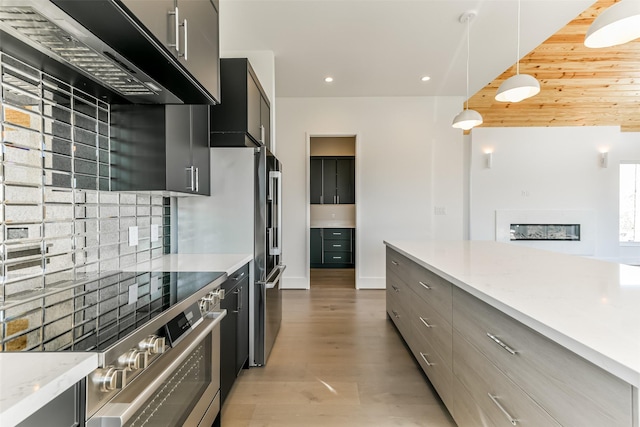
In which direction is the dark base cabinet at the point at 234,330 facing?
to the viewer's right

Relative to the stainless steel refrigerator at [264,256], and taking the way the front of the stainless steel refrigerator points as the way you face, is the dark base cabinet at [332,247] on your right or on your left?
on your left

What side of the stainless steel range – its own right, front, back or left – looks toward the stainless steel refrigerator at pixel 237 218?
left

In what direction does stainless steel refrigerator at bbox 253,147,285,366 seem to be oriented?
to the viewer's right

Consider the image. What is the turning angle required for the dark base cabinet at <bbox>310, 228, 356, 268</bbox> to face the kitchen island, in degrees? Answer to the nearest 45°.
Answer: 0° — it already faces it

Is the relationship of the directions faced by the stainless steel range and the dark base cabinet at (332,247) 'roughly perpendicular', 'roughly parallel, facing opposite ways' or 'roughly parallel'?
roughly perpendicular

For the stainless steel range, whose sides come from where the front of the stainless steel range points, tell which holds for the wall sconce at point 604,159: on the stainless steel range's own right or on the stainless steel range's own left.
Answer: on the stainless steel range's own left

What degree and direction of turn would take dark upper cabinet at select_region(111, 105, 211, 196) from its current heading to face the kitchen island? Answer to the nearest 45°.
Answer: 0° — it already faces it

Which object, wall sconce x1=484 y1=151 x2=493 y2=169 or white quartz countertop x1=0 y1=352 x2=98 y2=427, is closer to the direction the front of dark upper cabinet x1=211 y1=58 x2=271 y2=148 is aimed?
the wall sconce

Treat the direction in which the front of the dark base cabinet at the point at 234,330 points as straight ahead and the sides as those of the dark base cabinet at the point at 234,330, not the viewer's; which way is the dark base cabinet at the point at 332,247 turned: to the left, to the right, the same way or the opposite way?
to the right

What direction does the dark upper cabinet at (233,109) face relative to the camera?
to the viewer's right

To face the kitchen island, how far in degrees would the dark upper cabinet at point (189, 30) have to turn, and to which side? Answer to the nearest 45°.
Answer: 0° — it already faces it

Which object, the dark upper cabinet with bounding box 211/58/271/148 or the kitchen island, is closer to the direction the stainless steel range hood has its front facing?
the kitchen island
